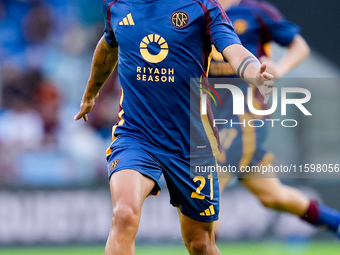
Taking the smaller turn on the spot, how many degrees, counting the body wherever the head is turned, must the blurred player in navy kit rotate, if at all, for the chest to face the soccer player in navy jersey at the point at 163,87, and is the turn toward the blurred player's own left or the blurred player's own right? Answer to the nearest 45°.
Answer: approximately 45° to the blurred player's own left

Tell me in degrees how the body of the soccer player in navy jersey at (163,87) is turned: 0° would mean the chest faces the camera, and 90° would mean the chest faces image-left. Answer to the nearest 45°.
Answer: approximately 0°

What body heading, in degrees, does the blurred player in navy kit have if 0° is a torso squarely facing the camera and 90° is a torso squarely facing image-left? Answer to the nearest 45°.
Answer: approximately 45°

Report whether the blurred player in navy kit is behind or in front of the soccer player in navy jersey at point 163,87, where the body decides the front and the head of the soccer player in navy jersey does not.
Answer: behind
